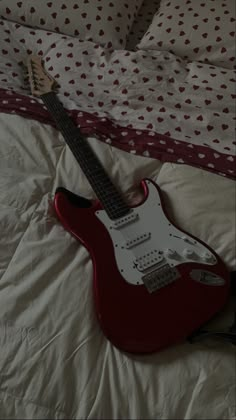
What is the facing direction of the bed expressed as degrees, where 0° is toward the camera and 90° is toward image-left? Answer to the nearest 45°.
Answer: approximately 0°
